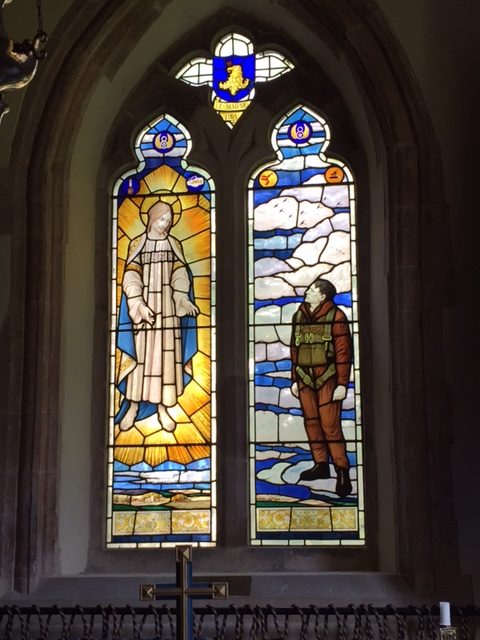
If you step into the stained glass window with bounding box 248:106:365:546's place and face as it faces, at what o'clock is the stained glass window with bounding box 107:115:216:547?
the stained glass window with bounding box 107:115:216:547 is roughly at 3 o'clock from the stained glass window with bounding box 248:106:365:546.

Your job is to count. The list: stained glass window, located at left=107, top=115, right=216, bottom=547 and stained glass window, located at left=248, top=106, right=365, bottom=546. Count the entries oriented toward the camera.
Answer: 2

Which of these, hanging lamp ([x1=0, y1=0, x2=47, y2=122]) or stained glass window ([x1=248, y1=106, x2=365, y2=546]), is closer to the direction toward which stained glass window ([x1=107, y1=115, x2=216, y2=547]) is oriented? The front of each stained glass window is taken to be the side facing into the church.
the hanging lamp

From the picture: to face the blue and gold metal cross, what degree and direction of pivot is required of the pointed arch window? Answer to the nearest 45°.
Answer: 0° — it already faces it

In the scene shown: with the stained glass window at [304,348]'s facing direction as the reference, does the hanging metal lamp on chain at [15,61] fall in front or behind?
in front
